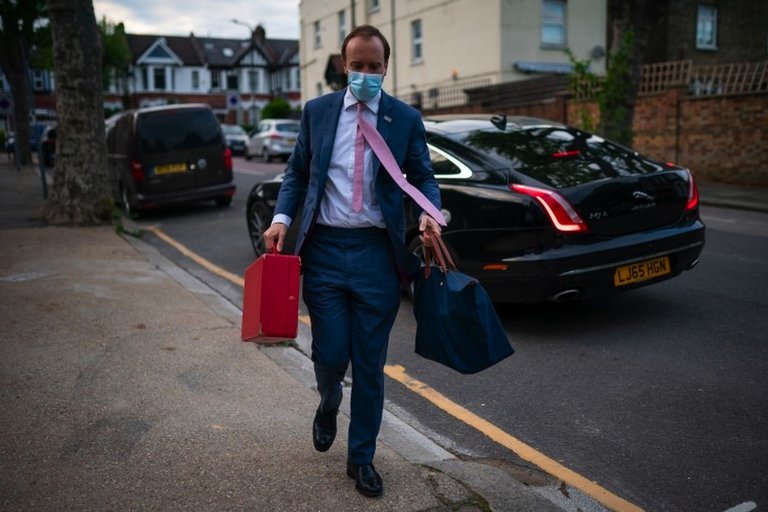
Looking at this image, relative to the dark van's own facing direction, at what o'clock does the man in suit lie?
The man in suit is roughly at 6 o'clock from the dark van.

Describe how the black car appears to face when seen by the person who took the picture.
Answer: facing away from the viewer and to the left of the viewer

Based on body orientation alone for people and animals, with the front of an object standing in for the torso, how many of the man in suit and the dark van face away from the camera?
1

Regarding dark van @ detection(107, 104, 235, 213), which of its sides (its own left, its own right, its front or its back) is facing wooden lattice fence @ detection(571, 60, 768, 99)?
right

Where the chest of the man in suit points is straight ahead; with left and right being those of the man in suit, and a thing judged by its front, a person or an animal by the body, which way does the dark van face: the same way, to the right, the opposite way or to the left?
the opposite way

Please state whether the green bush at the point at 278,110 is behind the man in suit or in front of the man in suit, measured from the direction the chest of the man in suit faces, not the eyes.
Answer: behind

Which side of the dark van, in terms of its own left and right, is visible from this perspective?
back

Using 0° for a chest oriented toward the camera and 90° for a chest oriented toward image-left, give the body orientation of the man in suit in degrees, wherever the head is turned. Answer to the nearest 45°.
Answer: approximately 0°

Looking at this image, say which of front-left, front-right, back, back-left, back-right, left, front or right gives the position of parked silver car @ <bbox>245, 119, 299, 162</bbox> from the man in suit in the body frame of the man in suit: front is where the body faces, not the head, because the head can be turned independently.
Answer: back

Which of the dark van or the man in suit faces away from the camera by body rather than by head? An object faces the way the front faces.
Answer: the dark van
